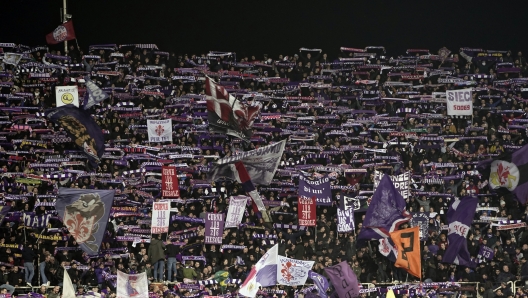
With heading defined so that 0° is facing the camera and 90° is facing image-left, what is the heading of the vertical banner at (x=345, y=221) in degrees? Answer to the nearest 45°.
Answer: approximately 0°

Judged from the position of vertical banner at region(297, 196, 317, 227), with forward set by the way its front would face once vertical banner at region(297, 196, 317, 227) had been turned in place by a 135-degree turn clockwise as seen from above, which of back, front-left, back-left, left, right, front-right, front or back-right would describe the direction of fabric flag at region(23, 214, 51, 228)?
front-left

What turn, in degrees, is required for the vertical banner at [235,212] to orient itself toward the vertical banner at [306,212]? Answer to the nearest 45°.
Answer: approximately 90° to its left

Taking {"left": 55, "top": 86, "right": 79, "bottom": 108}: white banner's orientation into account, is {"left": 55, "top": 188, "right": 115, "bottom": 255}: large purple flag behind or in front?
in front

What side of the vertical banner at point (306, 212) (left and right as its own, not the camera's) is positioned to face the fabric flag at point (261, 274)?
front

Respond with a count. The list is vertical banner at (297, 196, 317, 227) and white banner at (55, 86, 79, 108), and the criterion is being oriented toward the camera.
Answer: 2

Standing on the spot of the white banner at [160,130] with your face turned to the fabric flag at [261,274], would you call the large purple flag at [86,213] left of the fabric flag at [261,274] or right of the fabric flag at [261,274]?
right

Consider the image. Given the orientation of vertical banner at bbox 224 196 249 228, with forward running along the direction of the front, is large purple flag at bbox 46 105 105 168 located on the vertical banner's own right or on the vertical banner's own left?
on the vertical banner's own right

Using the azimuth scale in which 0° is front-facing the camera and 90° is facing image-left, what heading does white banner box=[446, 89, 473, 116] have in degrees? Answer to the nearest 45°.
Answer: approximately 0°

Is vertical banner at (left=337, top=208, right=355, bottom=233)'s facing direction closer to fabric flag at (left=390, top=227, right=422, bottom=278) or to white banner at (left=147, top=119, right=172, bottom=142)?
the fabric flag
